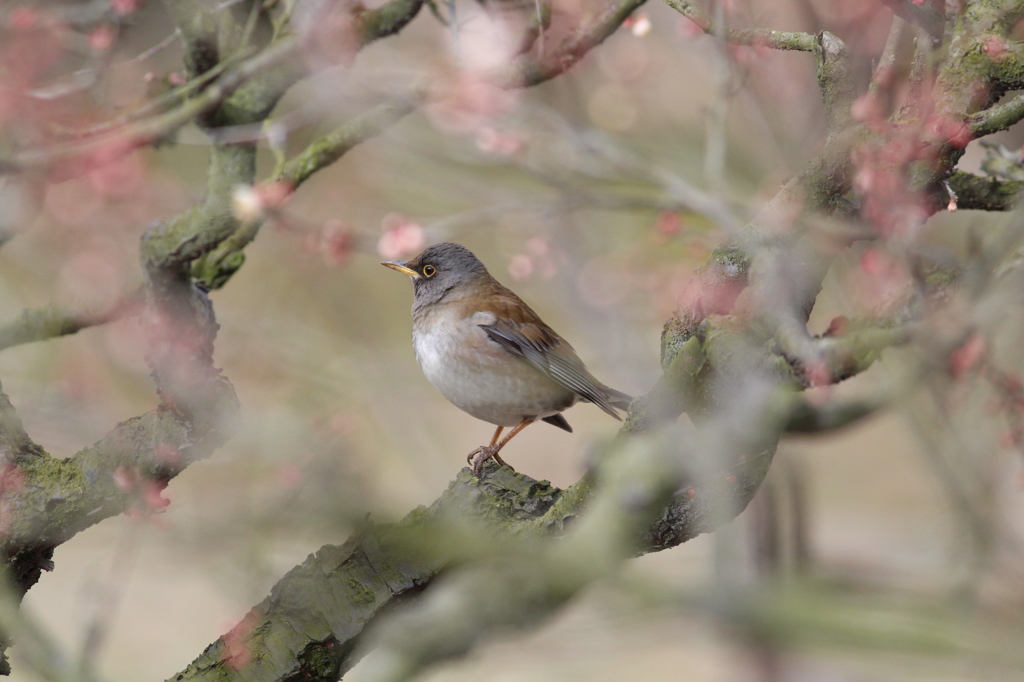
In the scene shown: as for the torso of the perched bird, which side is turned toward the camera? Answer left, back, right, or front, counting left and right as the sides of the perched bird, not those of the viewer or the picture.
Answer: left
